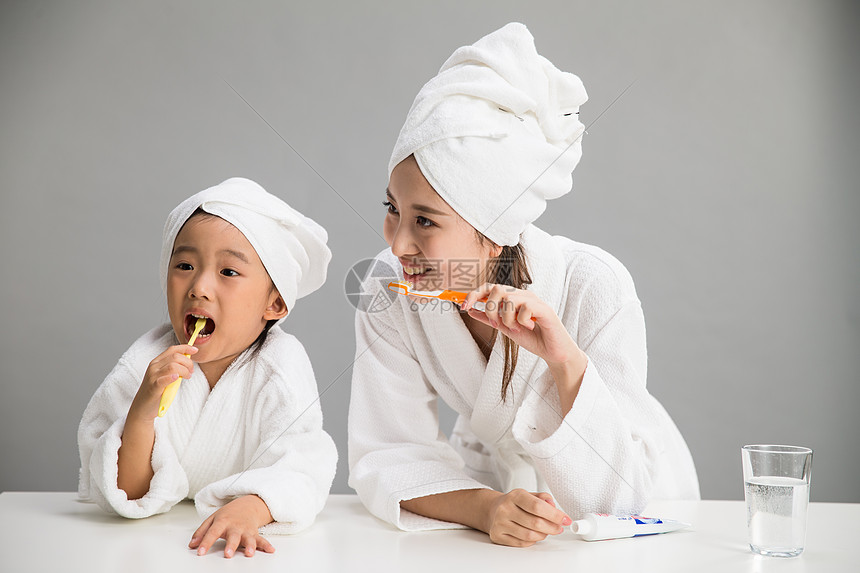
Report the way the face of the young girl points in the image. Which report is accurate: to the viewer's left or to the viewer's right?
to the viewer's left

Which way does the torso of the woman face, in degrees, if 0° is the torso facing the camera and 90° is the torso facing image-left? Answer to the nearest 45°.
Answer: approximately 45°

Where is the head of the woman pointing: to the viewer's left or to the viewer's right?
to the viewer's left
